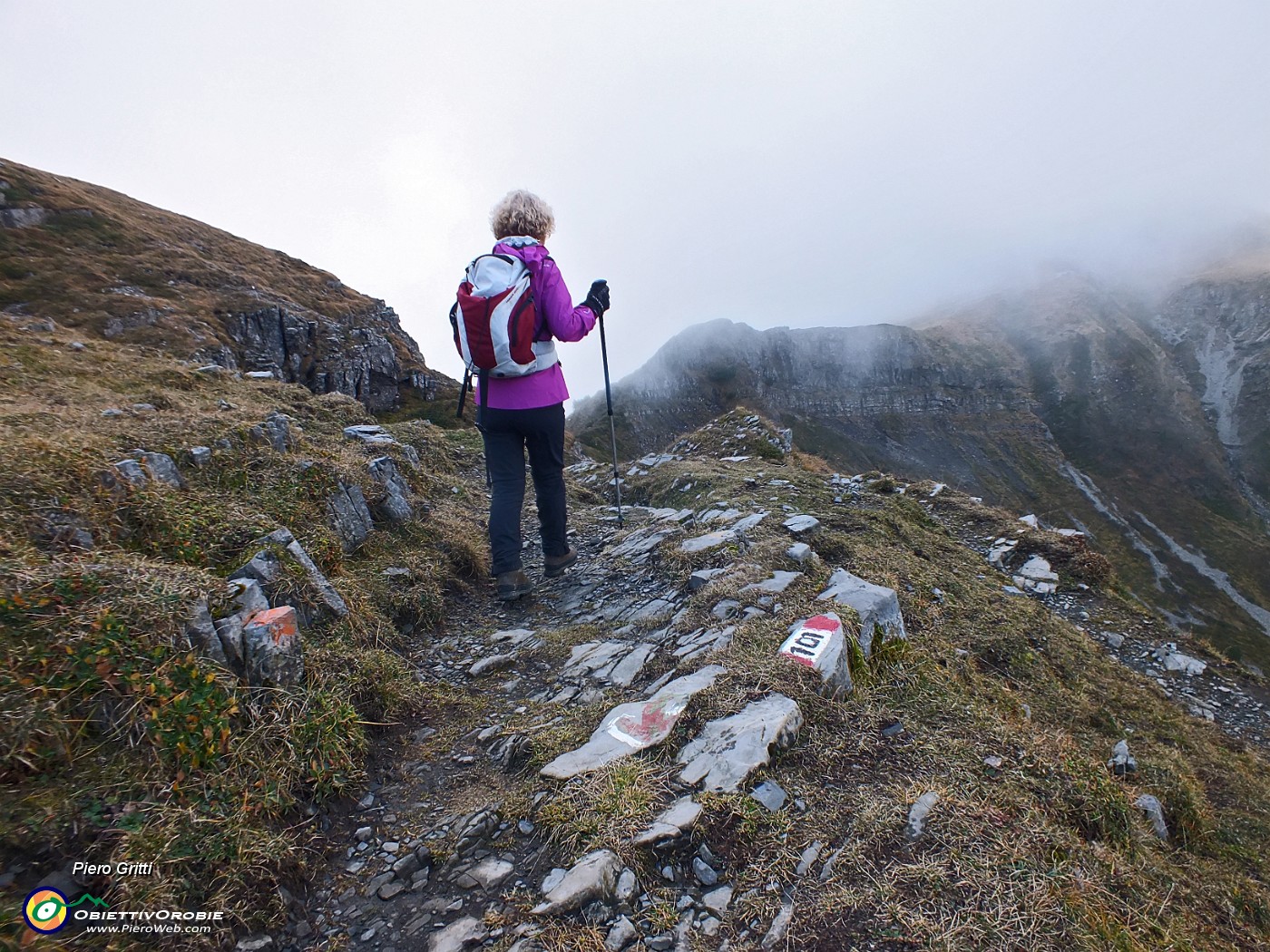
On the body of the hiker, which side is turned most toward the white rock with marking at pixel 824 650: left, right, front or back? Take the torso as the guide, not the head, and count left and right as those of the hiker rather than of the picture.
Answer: right

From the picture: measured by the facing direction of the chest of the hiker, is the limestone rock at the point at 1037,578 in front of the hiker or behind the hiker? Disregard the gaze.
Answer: in front

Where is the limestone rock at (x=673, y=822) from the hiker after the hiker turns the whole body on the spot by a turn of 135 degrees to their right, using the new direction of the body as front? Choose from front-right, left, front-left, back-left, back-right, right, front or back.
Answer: front

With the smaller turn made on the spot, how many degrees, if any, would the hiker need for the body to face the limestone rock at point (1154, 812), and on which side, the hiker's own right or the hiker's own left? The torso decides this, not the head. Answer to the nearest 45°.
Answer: approximately 90° to the hiker's own right

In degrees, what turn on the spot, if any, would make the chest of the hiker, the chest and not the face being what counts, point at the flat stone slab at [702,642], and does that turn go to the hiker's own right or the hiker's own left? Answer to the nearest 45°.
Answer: approximately 90° to the hiker's own right

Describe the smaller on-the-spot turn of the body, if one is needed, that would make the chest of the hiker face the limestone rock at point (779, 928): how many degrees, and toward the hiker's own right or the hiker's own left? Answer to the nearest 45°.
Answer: approximately 135° to the hiker's own right

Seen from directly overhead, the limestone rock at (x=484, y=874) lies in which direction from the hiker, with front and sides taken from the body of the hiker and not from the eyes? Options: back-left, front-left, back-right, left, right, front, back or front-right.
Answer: back-right

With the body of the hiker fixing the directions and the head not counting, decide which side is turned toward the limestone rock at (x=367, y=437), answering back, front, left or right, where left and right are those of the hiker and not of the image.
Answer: left

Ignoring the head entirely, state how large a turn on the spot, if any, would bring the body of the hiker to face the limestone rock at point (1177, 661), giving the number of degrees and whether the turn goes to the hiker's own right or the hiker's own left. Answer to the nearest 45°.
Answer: approximately 45° to the hiker's own right

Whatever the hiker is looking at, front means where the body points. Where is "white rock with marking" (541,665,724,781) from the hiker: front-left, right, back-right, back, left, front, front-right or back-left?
back-right

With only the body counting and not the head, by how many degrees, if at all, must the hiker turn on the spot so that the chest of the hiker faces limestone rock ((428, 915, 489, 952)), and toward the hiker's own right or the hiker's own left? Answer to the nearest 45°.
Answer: approximately 135° to the hiker's own right

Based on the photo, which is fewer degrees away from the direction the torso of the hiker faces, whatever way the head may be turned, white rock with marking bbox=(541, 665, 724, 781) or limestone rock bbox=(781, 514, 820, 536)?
the limestone rock

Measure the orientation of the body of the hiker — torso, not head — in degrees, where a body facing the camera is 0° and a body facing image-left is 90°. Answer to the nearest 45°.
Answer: approximately 225°

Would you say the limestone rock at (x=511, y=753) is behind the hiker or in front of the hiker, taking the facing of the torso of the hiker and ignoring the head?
behind

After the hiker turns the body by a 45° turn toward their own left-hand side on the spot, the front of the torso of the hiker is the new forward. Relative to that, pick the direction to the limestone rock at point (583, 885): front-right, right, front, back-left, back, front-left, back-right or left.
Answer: back
